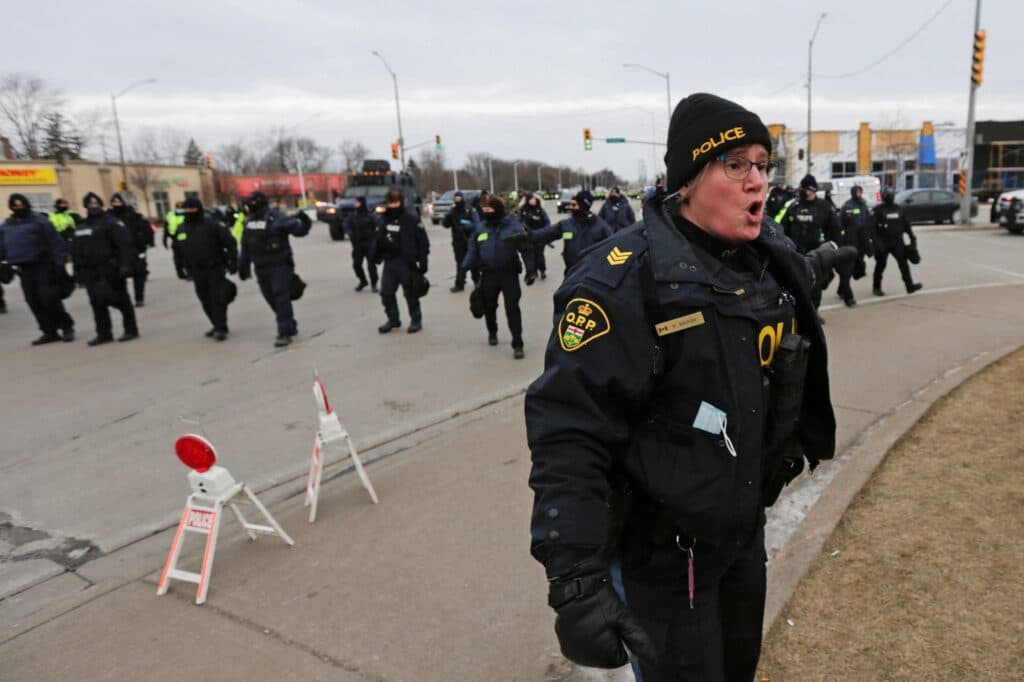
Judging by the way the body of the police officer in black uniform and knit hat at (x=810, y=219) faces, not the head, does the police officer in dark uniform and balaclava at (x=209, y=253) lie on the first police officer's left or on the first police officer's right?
on the first police officer's right

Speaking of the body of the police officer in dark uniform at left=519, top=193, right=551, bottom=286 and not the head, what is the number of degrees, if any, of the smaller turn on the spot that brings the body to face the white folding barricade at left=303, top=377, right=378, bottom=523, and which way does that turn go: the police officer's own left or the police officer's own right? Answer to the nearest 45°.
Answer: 0° — they already face it

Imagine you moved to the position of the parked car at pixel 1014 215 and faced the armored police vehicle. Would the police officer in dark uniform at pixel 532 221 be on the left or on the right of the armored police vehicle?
left

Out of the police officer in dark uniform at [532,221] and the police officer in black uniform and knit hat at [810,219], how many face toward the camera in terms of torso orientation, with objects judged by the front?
2

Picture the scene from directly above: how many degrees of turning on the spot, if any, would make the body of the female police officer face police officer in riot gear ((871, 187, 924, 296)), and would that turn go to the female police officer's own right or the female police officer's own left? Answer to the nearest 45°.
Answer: approximately 135° to the female police officer's own left

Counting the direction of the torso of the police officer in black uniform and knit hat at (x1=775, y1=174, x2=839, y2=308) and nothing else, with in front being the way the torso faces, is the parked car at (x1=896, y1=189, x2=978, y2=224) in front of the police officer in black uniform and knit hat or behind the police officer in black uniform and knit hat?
behind

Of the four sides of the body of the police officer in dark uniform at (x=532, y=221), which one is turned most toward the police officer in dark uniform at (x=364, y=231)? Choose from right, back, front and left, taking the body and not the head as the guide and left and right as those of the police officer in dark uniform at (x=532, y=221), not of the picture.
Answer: right

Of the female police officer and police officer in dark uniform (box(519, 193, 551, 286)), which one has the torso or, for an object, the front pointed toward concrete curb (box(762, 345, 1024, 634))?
the police officer in dark uniform

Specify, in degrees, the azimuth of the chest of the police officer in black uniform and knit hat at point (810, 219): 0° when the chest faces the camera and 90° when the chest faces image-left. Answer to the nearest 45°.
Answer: approximately 0°

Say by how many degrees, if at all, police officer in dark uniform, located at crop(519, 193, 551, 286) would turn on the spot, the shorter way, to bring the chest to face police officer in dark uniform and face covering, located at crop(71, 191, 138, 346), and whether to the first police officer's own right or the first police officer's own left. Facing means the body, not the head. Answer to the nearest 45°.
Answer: approximately 45° to the first police officer's own right
